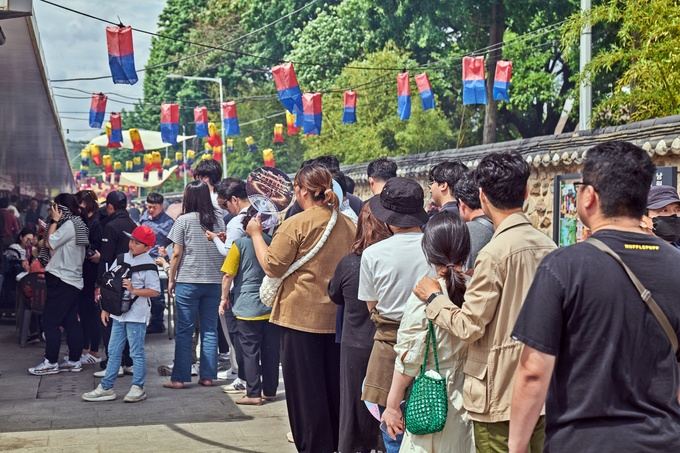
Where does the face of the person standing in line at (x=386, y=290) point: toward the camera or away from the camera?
away from the camera

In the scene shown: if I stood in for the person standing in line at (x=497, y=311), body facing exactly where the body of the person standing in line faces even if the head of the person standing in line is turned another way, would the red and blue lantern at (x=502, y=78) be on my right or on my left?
on my right

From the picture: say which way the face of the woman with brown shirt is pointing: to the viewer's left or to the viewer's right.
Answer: to the viewer's left

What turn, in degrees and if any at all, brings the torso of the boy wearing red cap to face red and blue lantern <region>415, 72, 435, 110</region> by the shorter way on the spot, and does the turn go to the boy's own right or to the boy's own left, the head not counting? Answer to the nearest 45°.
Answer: approximately 180°

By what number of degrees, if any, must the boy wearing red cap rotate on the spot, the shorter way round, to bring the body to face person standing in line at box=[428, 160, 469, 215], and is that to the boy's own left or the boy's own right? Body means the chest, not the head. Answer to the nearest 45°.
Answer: approximately 90° to the boy's own left

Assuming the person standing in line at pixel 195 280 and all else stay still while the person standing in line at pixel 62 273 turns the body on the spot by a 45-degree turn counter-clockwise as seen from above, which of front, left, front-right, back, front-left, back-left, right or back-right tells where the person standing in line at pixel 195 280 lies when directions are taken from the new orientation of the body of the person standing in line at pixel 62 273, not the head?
left

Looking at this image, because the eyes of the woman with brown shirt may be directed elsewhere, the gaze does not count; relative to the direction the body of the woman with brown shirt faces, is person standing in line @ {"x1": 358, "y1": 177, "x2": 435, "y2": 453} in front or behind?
behind

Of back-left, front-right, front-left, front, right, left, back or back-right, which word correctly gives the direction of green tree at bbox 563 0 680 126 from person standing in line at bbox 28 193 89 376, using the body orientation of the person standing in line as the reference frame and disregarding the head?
back

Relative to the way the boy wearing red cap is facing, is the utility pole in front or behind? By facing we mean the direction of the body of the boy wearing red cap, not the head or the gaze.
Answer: behind
